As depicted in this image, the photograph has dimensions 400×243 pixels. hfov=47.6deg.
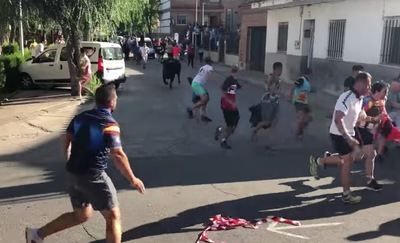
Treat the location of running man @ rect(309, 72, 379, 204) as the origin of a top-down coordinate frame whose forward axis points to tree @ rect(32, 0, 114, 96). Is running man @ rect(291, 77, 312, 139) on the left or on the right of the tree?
right

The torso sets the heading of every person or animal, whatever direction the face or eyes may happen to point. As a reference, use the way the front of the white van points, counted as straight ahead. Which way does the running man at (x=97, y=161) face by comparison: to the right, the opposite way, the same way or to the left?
to the right

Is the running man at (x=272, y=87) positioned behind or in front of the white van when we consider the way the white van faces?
behind

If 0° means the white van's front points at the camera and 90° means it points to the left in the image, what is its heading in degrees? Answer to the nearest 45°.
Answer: approximately 135°
